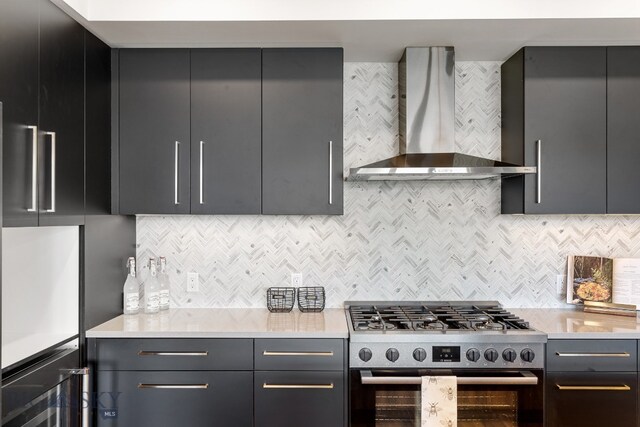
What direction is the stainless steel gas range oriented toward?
toward the camera

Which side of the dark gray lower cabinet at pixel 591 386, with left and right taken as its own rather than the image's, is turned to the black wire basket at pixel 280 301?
right

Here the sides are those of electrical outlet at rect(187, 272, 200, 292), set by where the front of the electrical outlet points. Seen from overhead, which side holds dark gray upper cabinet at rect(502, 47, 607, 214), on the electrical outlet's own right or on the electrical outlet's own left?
on the electrical outlet's own left

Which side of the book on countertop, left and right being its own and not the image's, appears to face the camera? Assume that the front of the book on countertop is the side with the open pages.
front

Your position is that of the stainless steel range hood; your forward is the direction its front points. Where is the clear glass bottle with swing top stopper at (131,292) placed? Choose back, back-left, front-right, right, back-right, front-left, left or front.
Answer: right

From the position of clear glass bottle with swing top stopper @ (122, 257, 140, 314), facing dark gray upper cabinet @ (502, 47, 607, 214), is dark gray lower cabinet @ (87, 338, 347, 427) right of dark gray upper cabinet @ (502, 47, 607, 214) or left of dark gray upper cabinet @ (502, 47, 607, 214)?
right

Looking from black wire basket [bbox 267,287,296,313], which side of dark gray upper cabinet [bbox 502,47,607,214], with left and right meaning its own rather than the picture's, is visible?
right

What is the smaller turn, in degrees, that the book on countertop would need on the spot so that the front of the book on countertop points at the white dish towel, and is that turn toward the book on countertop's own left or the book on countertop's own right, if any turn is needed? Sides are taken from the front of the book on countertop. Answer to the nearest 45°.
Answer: approximately 45° to the book on countertop's own right

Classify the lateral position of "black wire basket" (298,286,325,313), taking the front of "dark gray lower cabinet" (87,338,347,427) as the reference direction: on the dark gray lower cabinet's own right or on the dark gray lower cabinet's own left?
on the dark gray lower cabinet's own left

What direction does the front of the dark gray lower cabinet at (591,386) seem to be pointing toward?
toward the camera

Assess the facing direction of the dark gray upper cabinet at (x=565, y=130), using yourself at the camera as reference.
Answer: facing the viewer
